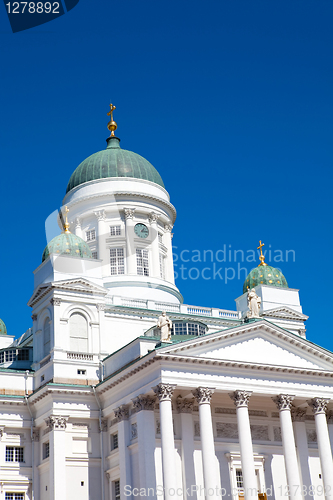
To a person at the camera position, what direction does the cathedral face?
facing the viewer and to the right of the viewer
